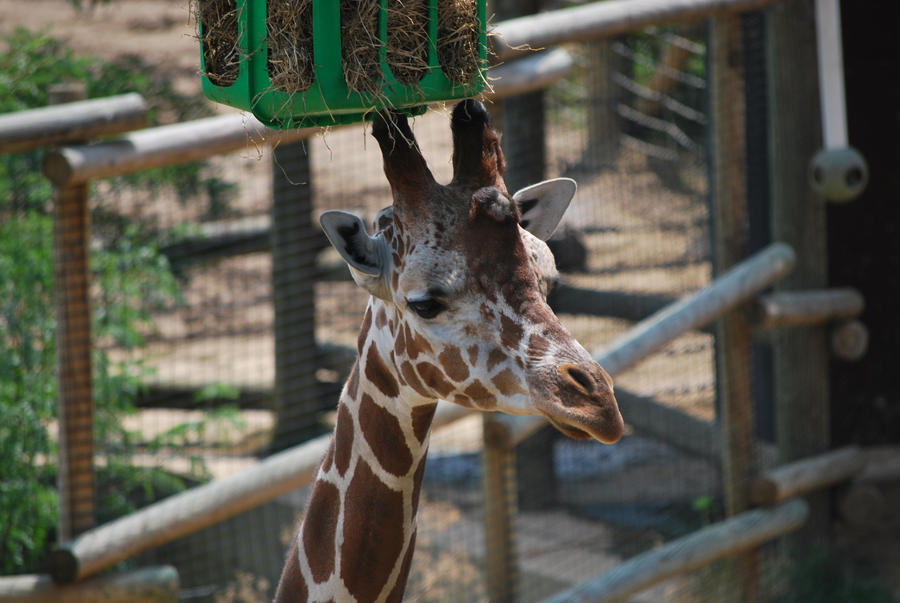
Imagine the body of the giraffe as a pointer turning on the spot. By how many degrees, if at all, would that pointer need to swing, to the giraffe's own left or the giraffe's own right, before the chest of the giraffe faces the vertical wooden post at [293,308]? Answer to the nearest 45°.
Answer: approximately 135° to the giraffe's own left

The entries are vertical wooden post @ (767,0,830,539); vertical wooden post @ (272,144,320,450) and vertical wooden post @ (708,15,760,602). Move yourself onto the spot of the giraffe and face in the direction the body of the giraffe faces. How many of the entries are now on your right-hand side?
0

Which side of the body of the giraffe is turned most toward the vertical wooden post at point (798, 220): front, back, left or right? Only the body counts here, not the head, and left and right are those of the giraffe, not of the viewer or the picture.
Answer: left

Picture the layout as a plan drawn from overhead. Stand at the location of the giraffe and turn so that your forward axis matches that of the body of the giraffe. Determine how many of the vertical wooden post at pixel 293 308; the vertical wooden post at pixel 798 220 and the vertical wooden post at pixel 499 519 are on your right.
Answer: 0

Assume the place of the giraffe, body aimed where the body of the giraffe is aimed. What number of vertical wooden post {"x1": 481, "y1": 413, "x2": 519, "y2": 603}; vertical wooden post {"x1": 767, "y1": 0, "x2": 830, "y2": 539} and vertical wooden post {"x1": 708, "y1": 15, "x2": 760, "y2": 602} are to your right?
0

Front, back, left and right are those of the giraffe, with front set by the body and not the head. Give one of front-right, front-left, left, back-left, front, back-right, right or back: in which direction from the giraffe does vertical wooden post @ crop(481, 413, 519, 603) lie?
back-left

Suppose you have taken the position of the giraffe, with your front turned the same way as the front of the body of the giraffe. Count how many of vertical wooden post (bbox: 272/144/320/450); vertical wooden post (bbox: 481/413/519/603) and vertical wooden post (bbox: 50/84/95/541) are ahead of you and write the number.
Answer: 0

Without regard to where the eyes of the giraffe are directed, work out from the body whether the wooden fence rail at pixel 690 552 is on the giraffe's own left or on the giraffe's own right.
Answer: on the giraffe's own left

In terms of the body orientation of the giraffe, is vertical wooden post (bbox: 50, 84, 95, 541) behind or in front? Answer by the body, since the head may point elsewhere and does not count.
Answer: behind

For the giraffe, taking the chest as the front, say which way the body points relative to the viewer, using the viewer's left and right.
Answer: facing the viewer and to the right of the viewer
